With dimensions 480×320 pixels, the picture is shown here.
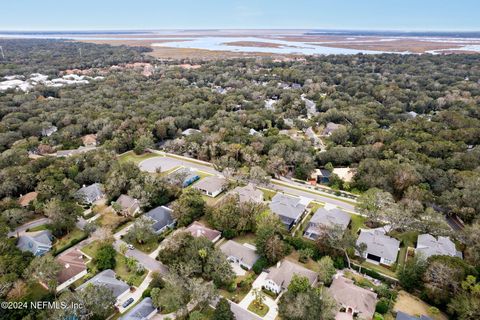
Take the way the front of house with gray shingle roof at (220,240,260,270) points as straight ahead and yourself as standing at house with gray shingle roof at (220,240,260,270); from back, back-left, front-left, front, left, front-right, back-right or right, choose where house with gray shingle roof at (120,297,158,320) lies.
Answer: front

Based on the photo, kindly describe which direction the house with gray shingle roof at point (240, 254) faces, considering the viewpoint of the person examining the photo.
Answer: facing the viewer and to the left of the viewer

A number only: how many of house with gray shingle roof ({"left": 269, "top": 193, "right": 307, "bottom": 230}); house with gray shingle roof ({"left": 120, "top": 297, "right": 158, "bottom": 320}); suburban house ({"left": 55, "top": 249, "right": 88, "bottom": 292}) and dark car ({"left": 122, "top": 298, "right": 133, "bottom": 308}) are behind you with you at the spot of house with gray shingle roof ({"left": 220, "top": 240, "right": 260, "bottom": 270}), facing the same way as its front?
1

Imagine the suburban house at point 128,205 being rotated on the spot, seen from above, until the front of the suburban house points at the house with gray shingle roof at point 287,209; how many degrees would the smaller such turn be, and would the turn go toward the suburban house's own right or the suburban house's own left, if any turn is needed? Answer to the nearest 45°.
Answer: approximately 90° to the suburban house's own left

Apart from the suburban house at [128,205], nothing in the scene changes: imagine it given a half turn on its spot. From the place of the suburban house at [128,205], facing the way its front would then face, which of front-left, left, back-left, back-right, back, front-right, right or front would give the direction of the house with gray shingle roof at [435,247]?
right

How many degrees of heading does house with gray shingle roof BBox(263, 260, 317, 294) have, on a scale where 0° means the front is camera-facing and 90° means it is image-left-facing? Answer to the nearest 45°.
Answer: approximately 45°

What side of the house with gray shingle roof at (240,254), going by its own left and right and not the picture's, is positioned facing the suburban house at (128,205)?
right

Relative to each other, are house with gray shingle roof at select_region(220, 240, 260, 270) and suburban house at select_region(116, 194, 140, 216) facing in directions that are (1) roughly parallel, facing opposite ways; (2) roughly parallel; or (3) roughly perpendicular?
roughly parallel

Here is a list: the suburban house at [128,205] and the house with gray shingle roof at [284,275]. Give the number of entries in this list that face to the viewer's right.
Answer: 0

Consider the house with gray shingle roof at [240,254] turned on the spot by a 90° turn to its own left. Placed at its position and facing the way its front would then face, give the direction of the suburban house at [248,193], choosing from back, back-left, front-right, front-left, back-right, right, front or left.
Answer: back-left

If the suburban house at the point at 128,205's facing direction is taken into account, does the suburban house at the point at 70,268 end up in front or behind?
in front

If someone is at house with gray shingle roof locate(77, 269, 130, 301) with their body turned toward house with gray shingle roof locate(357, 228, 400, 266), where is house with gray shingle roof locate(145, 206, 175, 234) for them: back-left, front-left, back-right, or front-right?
front-left

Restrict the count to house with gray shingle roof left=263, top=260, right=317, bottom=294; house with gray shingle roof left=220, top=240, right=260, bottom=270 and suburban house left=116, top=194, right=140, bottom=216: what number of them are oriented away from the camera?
0

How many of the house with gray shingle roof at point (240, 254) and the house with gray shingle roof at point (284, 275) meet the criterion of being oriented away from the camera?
0

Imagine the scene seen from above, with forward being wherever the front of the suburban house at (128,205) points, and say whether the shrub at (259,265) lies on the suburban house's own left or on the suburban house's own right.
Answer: on the suburban house's own left

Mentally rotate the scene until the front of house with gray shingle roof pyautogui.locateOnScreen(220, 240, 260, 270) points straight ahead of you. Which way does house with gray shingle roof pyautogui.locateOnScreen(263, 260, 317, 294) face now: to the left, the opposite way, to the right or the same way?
the same way

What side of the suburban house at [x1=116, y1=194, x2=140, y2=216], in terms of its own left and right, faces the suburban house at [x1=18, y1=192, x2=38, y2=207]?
right

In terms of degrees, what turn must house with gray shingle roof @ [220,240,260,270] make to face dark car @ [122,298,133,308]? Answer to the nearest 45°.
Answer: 0° — it already faces it

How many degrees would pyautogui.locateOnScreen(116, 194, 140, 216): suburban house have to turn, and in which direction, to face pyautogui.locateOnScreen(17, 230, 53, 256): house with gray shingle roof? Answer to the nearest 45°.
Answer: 0° — it already faces it
